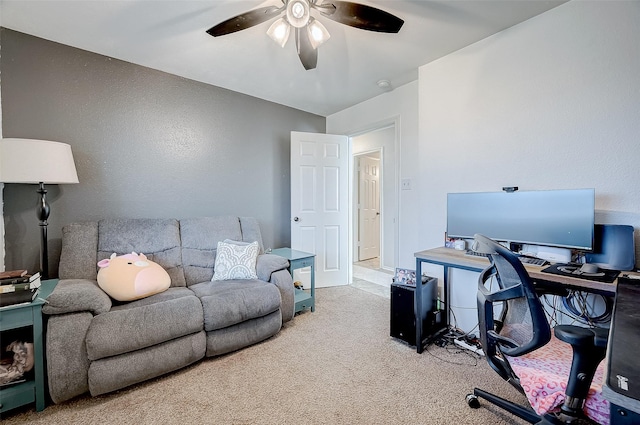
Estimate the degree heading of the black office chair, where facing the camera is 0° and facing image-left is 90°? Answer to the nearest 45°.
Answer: approximately 225°

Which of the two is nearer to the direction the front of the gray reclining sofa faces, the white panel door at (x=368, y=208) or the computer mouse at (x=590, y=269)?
the computer mouse

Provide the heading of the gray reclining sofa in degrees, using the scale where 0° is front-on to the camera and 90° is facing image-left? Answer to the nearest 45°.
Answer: approximately 315°

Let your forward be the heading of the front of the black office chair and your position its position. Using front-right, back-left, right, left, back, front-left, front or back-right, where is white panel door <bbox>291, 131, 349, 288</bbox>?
left

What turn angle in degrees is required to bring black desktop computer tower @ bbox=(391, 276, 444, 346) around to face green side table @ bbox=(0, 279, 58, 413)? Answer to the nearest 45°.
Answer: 0° — it already faces it

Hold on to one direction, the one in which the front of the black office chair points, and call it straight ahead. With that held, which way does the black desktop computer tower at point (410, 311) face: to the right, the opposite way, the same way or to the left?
the opposite way

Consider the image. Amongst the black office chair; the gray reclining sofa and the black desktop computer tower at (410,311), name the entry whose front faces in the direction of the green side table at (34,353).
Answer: the black desktop computer tower

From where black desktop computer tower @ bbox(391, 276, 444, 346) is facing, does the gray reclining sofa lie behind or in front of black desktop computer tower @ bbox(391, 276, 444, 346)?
in front

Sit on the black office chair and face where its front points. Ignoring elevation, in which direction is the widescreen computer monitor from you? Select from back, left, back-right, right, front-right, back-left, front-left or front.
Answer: front-left

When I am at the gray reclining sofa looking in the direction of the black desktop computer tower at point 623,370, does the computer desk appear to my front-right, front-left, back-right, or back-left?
front-left

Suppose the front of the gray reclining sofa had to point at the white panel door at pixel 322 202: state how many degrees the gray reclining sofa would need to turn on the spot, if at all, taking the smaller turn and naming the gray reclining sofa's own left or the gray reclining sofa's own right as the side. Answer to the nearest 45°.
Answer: approximately 90° to the gray reclining sofa's own left

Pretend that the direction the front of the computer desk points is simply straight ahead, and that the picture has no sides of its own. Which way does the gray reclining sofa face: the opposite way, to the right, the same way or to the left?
to the left
